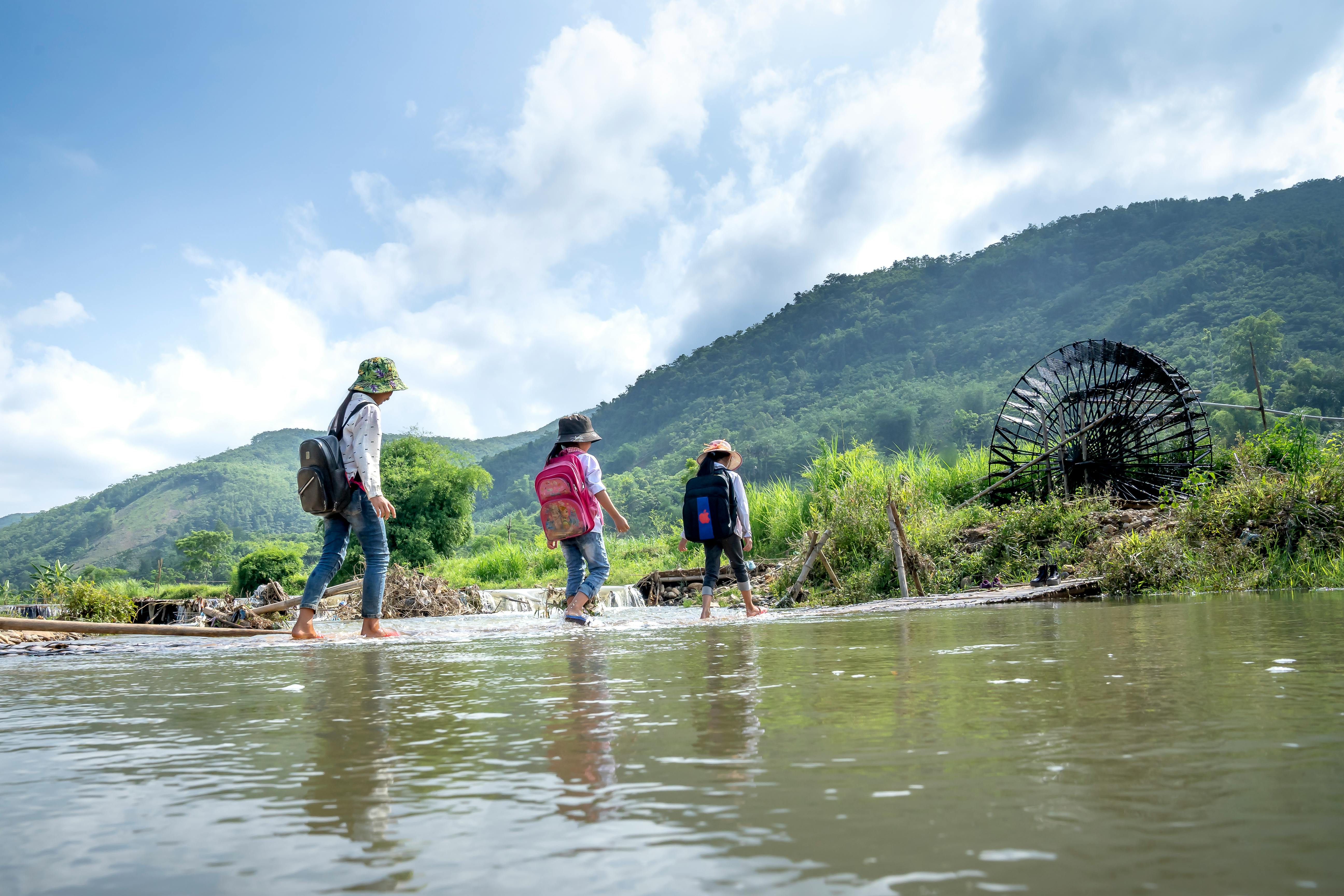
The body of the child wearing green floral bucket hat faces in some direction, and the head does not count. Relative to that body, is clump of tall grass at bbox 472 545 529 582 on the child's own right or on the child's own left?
on the child's own left

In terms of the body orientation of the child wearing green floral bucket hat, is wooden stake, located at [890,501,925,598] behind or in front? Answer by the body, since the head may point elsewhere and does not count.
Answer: in front

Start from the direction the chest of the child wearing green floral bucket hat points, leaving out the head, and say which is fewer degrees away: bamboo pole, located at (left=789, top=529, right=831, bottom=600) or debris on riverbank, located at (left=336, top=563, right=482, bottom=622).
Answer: the bamboo pole

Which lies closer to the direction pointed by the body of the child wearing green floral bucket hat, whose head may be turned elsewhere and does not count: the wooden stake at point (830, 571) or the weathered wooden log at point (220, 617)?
the wooden stake

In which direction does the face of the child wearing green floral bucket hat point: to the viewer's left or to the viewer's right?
to the viewer's right

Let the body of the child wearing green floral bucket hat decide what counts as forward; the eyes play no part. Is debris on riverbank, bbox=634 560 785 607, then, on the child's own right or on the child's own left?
on the child's own left

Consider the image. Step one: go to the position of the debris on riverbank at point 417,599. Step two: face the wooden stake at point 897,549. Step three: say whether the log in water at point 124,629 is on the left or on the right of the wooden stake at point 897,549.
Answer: right

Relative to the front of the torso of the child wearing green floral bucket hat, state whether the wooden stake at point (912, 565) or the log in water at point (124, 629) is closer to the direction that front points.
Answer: the wooden stake

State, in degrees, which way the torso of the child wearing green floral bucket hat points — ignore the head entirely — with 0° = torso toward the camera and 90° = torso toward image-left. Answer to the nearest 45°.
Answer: approximately 270°
